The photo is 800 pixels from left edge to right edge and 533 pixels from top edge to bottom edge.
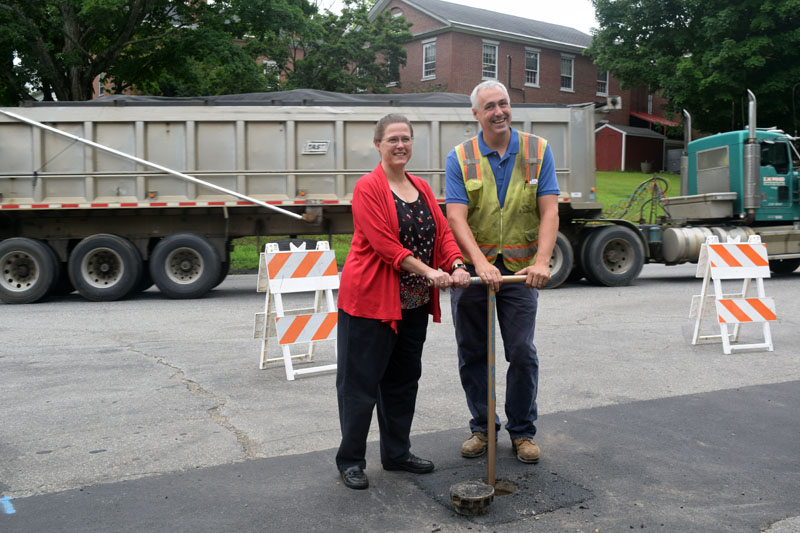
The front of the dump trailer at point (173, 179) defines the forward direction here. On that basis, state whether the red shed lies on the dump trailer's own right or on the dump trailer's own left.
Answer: on the dump trailer's own left

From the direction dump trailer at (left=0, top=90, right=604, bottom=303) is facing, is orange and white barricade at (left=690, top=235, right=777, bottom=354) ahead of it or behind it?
ahead

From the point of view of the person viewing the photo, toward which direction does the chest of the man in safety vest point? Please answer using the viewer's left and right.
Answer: facing the viewer

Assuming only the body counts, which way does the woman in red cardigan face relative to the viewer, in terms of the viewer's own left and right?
facing the viewer and to the right of the viewer

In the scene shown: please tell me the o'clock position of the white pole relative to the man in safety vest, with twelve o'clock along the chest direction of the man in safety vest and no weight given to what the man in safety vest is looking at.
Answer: The white pole is roughly at 5 o'clock from the man in safety vest.

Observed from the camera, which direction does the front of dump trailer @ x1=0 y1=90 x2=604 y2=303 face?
facing to the right of the viewer

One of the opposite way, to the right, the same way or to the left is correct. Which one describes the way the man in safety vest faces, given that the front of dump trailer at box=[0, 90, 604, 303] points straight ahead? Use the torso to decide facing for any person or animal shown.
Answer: to the right

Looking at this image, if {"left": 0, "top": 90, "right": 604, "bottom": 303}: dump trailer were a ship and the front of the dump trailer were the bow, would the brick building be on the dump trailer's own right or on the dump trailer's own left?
on the dump trailer's own left

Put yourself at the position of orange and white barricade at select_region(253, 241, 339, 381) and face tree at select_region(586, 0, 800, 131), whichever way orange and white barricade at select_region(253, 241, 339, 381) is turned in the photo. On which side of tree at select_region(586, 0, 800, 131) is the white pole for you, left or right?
left

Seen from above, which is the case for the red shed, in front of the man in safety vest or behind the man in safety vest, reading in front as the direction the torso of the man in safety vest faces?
behind

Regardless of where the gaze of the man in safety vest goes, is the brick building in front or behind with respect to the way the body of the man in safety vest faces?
behind
